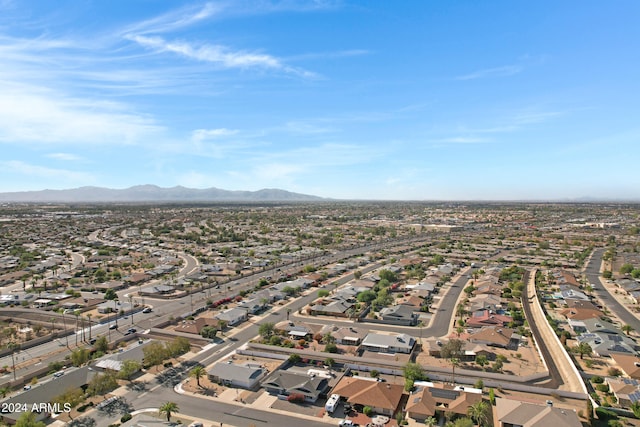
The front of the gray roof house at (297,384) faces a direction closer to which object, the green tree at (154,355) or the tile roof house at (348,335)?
the green tree

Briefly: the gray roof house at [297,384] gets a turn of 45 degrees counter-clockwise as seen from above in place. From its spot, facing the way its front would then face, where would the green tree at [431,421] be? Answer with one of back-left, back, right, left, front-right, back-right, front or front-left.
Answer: front-left

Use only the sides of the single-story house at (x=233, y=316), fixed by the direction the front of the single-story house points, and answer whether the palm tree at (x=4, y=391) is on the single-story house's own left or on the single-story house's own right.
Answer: on the single-story house's own right

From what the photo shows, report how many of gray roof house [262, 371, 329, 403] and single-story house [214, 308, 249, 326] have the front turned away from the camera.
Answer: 0

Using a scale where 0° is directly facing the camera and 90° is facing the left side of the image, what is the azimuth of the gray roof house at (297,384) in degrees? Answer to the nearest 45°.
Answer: approximately 45°

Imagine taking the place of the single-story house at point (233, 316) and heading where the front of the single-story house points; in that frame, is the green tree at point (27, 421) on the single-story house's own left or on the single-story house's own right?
on the single-story house's own right

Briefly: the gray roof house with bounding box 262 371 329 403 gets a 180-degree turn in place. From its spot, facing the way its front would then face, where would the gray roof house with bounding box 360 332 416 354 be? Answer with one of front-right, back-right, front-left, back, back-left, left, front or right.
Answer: front

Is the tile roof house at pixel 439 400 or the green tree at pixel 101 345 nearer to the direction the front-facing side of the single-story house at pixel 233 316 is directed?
the tile roof house
